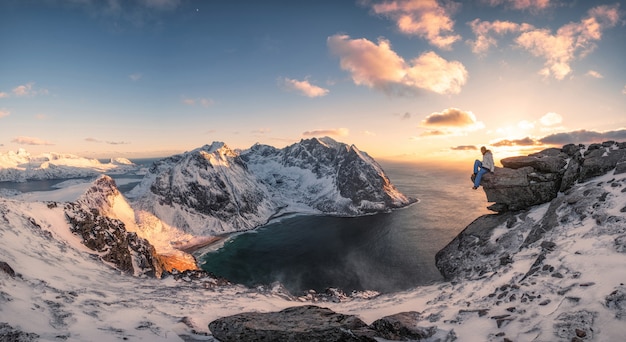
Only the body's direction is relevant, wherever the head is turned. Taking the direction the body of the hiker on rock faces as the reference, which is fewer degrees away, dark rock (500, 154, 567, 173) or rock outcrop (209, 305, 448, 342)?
the rock outcrop

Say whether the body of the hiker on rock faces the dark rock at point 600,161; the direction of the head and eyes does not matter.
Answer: no

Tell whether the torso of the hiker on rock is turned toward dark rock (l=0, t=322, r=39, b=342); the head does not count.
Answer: no

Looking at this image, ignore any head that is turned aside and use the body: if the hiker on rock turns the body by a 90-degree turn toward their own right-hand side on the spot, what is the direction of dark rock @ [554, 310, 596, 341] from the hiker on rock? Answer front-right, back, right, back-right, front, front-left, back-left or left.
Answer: back

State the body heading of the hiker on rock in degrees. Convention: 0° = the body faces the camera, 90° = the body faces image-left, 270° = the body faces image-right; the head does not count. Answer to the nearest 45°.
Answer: approximately 90°

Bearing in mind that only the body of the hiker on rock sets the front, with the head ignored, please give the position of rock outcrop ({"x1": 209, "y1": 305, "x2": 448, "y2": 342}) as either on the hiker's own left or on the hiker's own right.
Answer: on the hiker's own left

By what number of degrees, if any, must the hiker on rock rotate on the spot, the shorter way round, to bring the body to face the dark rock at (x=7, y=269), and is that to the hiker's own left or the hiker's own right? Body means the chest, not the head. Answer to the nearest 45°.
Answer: approximately 45° to the hiker's own left

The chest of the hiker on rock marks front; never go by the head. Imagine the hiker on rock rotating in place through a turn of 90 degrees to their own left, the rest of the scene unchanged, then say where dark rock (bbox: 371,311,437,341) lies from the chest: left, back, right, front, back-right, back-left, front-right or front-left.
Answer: front

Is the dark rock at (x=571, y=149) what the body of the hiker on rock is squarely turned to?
no
